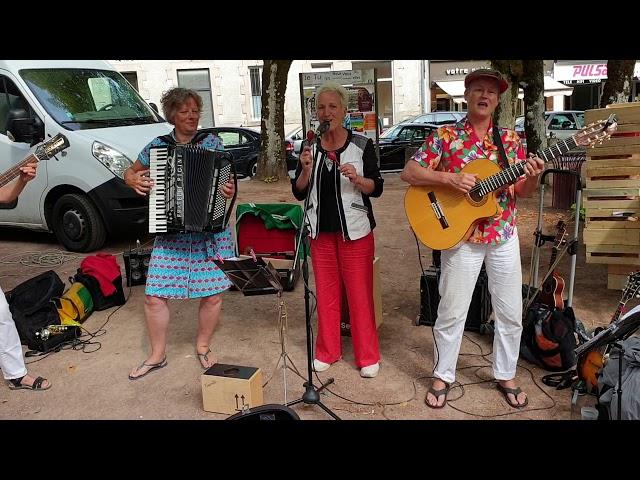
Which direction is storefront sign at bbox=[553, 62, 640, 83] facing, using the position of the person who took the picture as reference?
facing the viewer

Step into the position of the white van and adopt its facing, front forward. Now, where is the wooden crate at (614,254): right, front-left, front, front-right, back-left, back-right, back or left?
front

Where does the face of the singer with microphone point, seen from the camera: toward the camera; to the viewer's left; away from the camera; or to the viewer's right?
toward the camera

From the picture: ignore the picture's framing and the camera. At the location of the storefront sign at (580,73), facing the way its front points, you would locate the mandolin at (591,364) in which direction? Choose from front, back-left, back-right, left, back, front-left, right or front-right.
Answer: front

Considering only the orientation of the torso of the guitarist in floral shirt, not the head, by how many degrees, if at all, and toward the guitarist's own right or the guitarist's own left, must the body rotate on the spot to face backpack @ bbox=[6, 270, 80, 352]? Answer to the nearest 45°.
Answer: approximately 90° to the guitarist's own right

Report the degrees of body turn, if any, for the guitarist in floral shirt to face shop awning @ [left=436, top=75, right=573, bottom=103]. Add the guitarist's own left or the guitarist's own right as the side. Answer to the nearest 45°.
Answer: approximately 180°

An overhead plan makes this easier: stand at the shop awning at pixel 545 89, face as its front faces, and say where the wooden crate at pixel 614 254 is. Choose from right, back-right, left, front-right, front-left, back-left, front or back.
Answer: front

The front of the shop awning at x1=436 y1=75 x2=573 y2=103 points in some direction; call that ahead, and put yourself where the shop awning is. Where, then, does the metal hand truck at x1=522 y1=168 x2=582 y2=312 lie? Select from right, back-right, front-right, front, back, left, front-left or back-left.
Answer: front

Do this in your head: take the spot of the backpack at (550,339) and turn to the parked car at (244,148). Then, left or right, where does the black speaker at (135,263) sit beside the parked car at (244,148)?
left

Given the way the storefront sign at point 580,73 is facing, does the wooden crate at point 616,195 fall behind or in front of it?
in front

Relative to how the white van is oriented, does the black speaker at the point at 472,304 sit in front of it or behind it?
in front

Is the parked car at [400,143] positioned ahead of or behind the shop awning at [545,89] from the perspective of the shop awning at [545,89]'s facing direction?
ahead

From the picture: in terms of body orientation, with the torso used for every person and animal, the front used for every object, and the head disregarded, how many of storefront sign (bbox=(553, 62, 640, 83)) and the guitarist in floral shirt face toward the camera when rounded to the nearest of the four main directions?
2

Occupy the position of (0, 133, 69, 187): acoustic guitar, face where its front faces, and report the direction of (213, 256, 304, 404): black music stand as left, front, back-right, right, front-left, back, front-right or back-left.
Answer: front-left

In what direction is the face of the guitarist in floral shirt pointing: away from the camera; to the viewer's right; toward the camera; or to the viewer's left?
toward the camera

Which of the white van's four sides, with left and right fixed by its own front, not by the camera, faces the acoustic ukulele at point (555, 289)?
front

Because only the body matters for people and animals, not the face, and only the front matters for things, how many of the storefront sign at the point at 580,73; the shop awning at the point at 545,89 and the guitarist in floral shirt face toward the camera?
3

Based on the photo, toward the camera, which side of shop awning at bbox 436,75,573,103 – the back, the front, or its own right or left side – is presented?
front
